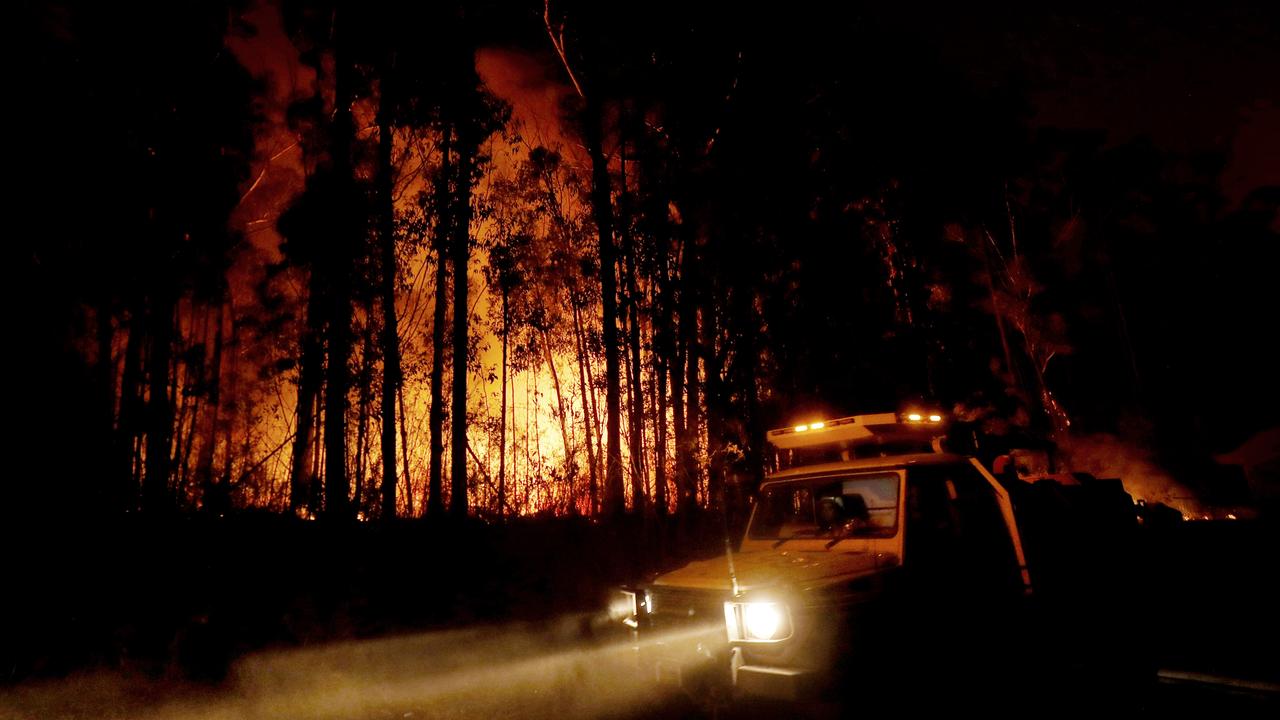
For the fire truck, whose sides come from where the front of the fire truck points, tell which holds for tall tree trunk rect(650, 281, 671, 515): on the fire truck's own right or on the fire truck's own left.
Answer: on the fire truck's own right

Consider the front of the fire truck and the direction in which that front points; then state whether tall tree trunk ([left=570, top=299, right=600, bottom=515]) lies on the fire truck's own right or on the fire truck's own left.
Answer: on the fire truck's own right

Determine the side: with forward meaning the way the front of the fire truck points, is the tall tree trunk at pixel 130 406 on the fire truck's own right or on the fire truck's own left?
on the fire truck's own right

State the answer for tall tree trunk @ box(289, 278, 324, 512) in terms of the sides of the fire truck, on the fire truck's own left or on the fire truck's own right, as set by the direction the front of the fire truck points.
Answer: on the fire truck's own right

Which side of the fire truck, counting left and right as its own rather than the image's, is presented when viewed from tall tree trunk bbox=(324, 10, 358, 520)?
right

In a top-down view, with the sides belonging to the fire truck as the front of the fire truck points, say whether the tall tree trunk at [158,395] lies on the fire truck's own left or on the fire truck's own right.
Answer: on the fire truck's own right

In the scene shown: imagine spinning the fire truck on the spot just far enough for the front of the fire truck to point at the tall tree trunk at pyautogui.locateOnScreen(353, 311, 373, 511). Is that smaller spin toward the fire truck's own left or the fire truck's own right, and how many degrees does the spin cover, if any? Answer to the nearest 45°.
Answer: approximately 90° to the fire truck's own right

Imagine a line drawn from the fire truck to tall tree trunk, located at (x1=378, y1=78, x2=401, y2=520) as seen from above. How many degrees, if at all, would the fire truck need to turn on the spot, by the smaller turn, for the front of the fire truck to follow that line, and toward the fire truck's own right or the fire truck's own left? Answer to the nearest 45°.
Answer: approximately 90° to the fire truck's own right

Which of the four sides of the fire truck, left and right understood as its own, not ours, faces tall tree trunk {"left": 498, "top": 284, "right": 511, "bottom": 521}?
right

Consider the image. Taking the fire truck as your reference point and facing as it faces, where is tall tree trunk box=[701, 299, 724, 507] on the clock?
The tall tree trunk is roughly at 4 o'clock from the fire truck.

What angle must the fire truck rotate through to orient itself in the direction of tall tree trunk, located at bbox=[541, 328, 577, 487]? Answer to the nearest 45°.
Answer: approximately 90° to its right

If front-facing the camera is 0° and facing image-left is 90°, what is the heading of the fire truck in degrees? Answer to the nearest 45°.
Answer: approximately 45°

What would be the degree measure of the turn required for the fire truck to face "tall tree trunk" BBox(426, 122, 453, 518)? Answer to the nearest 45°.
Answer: approximately 90° to its right
